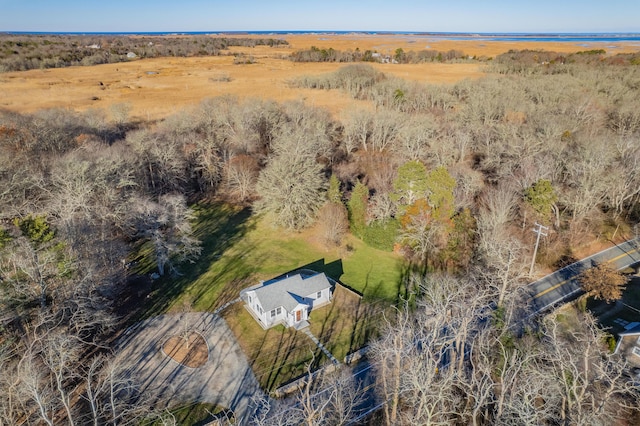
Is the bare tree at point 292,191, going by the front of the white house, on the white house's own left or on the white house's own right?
on the white house's own left

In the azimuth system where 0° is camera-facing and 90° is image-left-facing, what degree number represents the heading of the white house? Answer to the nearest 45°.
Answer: approximately 315°

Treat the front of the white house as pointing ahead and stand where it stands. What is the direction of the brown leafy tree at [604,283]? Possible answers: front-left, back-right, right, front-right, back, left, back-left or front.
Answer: front-left

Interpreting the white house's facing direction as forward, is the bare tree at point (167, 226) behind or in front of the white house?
behind

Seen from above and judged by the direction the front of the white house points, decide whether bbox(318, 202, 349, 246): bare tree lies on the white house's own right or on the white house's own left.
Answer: on the white house's own left
